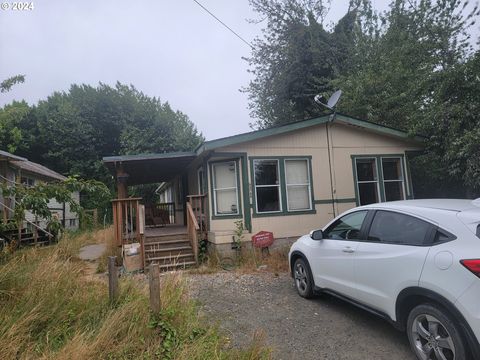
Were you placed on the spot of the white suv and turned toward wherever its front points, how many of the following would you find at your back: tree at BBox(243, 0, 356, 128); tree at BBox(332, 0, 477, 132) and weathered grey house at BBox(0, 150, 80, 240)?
0

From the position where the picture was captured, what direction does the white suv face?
facing away from the viewer and to the left of the viewer

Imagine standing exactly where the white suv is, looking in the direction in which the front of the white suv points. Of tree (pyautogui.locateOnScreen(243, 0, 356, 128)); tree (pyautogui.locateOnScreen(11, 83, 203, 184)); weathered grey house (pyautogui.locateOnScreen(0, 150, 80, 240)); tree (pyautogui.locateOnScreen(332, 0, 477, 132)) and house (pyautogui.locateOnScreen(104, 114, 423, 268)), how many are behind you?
0

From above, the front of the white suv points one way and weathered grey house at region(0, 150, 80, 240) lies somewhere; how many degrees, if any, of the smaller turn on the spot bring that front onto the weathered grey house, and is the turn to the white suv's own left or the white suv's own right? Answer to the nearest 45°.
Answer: approximately 45° to the white suv's own left

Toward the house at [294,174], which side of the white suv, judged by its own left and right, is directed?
front

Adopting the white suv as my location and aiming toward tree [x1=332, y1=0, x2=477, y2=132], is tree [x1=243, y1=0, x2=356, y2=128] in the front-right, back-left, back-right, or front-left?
front-left

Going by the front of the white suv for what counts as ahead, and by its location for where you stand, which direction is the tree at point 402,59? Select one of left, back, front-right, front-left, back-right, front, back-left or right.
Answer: front-right

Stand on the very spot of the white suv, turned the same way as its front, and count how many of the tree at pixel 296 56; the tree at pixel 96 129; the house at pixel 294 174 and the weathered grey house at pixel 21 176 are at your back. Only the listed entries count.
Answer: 0

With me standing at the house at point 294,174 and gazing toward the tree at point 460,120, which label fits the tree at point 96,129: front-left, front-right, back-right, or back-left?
back-left

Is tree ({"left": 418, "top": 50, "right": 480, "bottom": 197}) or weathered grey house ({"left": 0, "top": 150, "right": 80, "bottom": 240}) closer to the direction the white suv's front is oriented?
the weathered grey house

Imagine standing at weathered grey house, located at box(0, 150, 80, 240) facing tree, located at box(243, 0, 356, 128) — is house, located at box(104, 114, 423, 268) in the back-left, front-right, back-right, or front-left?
front-right

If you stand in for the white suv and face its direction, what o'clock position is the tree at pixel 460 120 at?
The tree is roughly at 2 o'clock from the white suv.

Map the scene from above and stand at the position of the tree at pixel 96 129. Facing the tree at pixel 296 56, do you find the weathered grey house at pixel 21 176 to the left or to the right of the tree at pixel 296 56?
right

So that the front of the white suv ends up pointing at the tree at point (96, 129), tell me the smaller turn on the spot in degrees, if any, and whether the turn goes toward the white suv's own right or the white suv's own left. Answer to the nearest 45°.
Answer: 0° — it already faces it

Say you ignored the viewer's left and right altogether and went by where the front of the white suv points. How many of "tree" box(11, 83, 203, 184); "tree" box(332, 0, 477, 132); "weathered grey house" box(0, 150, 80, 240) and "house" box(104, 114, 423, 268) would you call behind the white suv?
0

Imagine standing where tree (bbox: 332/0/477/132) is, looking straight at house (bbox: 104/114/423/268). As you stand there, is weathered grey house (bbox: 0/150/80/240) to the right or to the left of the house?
right
